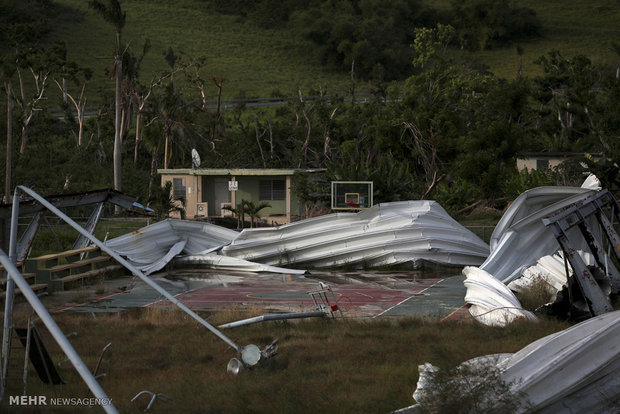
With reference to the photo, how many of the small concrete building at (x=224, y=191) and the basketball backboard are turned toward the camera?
2

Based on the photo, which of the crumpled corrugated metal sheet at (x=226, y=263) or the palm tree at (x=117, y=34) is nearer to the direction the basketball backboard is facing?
the crumpled corrugated metal sheet

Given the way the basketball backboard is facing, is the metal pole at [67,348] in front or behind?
in front

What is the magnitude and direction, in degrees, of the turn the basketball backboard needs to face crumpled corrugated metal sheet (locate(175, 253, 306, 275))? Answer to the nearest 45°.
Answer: approximately 45° to its right

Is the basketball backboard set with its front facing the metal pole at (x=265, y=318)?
yes

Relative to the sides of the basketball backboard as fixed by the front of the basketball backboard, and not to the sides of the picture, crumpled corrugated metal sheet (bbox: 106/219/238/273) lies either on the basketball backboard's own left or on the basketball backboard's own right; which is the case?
on the basketball backboard's own right

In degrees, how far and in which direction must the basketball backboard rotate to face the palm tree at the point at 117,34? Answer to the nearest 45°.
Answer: approximately 135° to its right

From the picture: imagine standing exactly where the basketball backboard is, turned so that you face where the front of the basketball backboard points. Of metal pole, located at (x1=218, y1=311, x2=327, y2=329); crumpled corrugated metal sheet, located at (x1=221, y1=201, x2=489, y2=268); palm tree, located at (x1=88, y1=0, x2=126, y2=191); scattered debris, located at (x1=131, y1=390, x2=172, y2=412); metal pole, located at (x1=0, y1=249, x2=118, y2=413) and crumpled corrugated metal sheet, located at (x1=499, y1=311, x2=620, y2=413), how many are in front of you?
5

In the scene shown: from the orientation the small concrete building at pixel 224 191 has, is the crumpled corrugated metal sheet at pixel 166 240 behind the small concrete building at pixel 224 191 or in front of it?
in front

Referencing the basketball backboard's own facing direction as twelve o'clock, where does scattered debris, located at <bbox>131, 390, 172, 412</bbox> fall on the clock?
The scattered debris is roughly at 12 o'clock from the basketball backboard.

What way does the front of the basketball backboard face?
toward the camera

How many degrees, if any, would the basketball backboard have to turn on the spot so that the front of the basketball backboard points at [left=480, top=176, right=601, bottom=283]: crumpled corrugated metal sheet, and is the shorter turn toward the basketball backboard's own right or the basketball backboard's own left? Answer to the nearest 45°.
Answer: approximately 45° to the basketball backboard's own left

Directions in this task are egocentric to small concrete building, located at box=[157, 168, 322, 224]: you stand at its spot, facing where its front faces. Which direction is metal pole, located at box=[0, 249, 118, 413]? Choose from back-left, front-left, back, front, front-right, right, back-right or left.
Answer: front
